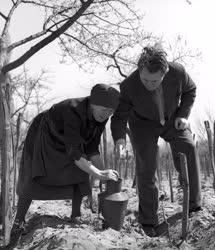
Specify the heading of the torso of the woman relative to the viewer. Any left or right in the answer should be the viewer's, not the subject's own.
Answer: facing the viewer and to the right of the viewer

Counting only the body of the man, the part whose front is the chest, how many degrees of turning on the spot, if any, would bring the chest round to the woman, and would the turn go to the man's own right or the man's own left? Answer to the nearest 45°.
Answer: approximately 90° to the man's own right

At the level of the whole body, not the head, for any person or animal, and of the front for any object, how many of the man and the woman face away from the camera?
0

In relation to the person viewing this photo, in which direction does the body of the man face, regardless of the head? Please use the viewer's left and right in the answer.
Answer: facing the viewer
